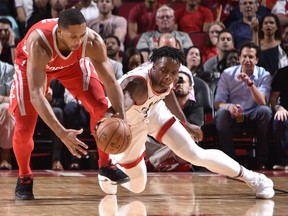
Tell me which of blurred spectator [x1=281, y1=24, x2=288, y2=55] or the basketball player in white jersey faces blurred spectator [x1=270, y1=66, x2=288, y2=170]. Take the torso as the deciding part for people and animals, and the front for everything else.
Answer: blurred spectator [x1=281, y1=24, x2=288, y2=55]

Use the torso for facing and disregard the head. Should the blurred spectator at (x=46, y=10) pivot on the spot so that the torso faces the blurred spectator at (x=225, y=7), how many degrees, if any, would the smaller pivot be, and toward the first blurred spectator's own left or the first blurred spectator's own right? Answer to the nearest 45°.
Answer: approximately 90° to the first blurred spectator's own left

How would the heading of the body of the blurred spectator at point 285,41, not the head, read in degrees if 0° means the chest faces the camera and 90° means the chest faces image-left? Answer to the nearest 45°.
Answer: approximately 0°

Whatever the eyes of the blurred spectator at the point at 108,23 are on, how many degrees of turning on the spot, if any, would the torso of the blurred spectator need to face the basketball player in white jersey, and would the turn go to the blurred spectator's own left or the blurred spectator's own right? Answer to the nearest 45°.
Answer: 0° — they already face them

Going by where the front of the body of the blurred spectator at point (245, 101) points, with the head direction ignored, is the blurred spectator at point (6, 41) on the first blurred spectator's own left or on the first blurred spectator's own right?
on the first blurred spectator's own right

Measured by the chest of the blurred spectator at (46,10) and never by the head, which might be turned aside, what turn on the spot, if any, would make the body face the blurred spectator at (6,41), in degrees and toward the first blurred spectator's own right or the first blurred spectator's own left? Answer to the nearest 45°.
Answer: approximately 45° to the first blurred spectator's own right

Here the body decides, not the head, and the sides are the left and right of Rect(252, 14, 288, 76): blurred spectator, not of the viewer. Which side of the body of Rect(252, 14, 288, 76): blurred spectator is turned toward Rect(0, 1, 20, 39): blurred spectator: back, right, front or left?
right

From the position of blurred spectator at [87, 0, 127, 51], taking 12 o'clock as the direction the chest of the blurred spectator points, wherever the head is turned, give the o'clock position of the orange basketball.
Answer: The orange basketball is roughly at 12 o'clock from the blurred spectator.

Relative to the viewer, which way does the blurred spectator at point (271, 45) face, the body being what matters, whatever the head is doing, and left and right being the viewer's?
facing the viewer

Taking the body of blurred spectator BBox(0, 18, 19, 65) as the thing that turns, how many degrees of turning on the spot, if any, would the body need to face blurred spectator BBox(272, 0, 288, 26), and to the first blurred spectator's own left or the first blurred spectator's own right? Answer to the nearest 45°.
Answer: approximately 90° to the first blurred spectator's own left

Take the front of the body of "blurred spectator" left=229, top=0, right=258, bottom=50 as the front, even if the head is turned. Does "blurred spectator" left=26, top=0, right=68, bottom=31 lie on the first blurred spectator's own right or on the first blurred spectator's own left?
on the first blurred spectator's own right

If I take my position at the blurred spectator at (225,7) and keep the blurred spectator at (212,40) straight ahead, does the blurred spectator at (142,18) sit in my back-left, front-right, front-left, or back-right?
front-right

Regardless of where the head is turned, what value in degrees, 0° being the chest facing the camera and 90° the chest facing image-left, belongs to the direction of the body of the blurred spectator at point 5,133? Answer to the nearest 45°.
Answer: approximately 0°
